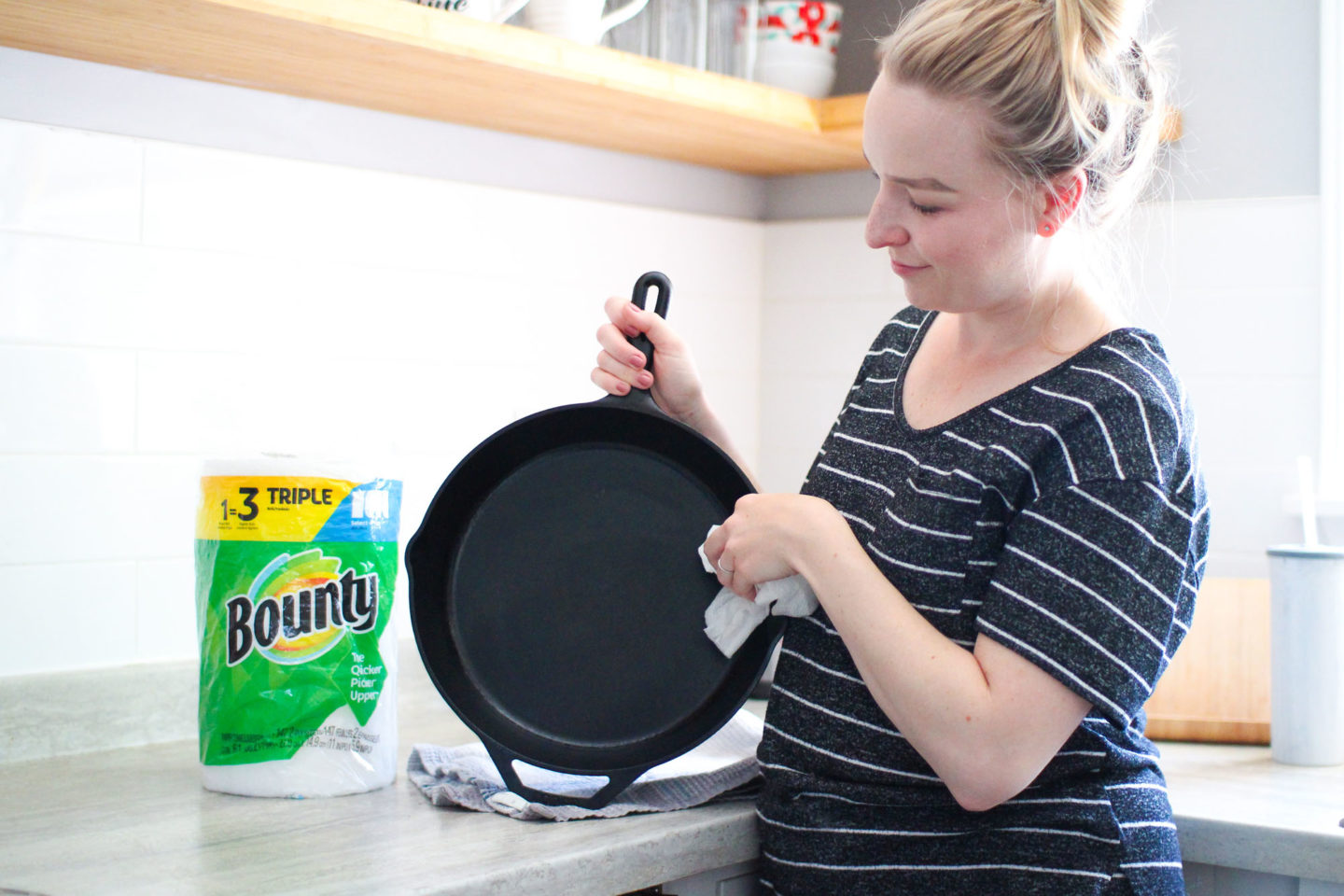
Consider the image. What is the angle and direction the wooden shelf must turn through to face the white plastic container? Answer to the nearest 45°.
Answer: approximately 45° to its left

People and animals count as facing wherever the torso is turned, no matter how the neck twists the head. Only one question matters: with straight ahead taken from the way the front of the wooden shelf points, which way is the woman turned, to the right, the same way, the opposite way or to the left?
to the right

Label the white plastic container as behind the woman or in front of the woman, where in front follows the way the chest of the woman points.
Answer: behind

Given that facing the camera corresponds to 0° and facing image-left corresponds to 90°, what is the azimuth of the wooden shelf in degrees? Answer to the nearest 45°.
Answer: approximately 315°

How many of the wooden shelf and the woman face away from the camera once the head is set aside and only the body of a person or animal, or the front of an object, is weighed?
0

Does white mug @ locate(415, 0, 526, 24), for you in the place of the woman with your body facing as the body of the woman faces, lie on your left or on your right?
on your right

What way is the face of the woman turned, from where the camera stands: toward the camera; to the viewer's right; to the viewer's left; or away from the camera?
to the viewer's left

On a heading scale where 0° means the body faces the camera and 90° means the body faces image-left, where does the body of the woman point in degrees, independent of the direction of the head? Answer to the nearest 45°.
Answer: approximately 45°
